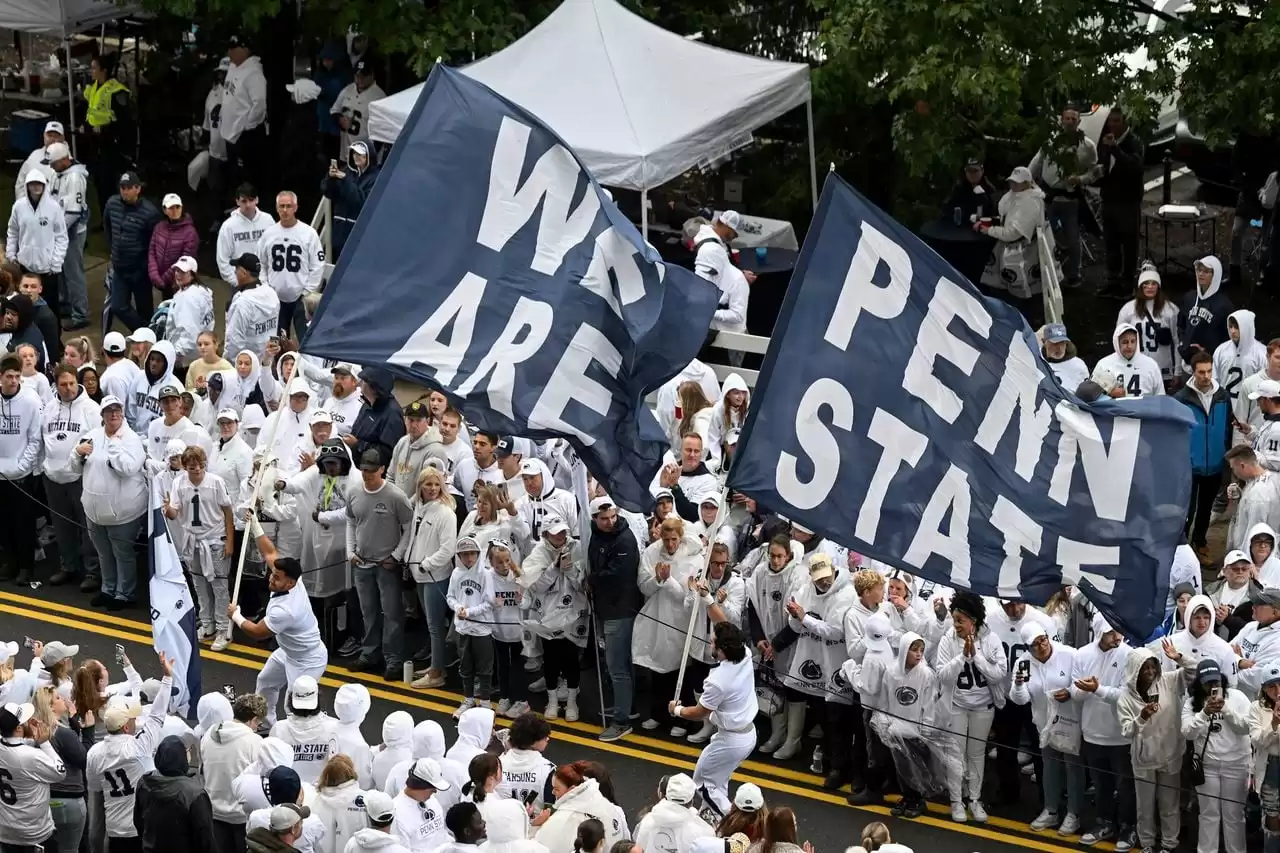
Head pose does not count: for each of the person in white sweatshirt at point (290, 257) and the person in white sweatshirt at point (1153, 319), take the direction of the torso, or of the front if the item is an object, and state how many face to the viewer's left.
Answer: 0

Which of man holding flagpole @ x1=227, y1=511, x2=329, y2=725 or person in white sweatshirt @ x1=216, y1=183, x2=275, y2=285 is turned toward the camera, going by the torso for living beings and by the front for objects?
the person in white sweatshirt

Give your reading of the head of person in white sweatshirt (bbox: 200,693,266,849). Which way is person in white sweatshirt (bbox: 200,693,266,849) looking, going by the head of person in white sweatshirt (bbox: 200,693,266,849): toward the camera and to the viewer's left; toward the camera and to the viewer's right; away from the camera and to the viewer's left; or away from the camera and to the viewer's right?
away from the camera and to the viewer's right

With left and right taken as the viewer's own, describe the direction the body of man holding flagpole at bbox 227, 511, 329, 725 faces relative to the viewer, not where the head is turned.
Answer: facing to the left of the viewer

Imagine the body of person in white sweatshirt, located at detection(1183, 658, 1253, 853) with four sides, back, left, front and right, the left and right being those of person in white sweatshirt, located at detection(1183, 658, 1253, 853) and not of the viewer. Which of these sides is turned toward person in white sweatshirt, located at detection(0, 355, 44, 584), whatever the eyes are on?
right

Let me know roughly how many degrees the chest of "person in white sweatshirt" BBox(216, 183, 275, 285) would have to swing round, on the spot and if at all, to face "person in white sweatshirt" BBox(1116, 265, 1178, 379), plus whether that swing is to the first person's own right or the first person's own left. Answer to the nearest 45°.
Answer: approximately 90° to the first person's own left

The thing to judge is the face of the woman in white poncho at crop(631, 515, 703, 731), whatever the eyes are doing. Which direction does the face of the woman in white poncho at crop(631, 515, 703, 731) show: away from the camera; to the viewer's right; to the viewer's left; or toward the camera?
toward the camera

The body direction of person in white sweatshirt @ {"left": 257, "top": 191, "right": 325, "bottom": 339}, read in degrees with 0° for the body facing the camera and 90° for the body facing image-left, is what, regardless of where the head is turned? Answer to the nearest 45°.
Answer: approximately 0°

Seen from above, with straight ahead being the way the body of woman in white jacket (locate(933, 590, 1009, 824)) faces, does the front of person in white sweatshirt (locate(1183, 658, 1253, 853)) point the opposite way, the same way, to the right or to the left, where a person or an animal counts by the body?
the same way

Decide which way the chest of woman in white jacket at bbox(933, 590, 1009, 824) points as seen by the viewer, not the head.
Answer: toward the camera

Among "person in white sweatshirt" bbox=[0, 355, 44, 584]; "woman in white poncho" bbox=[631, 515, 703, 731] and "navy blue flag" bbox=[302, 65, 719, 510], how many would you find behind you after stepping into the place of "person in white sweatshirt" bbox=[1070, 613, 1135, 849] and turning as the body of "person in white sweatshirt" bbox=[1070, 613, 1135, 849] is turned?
0

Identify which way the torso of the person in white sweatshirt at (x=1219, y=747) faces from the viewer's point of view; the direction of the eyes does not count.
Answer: toward the camera

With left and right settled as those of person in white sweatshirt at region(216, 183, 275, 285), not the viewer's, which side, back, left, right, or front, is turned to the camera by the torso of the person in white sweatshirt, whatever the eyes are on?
front
